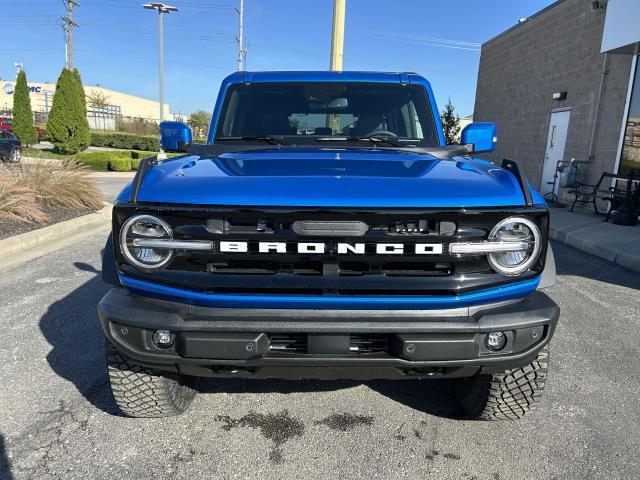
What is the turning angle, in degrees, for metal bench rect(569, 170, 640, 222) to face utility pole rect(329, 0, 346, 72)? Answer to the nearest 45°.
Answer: approximately 90° to its right

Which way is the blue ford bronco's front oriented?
toward the camera

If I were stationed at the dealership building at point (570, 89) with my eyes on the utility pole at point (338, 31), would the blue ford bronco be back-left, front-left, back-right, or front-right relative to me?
front-left

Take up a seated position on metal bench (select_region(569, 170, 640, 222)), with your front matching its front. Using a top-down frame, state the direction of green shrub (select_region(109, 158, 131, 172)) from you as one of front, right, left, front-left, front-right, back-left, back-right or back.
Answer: front-right

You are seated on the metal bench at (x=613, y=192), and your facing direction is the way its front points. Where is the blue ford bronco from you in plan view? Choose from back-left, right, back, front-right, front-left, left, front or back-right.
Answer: front-left

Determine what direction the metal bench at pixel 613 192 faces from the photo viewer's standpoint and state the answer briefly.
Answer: facing the viewer and to the left of the viewer

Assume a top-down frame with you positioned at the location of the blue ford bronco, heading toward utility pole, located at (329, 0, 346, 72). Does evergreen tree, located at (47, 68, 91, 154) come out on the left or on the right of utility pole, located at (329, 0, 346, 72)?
left

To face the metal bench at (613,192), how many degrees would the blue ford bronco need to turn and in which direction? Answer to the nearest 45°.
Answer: approximately 135° to its left

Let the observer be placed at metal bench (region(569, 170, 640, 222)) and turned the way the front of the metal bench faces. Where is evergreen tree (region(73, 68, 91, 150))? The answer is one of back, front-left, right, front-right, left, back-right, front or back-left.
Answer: front-right

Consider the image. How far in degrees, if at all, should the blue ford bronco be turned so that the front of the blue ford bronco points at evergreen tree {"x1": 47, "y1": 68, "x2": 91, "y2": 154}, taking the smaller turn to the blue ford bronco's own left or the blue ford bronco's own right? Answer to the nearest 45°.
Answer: approximately 135° to the blue ford bronco's own right

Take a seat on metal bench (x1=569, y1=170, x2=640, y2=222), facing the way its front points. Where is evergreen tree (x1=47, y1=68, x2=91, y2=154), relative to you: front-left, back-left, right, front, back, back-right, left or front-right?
front-right

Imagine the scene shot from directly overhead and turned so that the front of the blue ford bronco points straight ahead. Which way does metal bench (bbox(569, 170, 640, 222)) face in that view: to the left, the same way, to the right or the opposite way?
to the right

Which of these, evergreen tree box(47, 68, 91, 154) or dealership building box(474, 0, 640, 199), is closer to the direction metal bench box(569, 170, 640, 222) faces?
the evergreen tree

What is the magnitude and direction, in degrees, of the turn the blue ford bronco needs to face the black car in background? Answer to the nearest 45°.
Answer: approximately 135° to its right

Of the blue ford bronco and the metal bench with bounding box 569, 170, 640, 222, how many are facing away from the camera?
0
